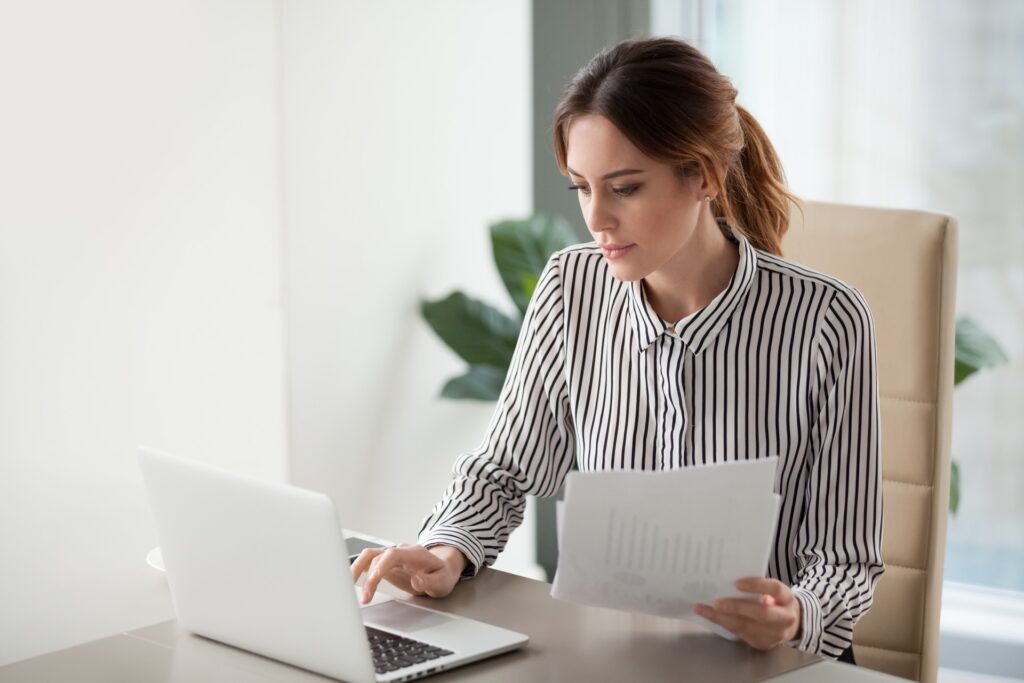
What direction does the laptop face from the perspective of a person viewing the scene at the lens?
facing away from the viewer and to the right of the viewer

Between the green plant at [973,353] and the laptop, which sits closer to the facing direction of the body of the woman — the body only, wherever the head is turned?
the laptop

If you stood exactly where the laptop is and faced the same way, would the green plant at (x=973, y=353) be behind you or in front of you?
in front

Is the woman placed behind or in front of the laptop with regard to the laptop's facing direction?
in front

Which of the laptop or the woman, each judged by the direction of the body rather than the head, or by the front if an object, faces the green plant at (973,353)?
the laptop

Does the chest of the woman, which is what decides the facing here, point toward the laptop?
yes
